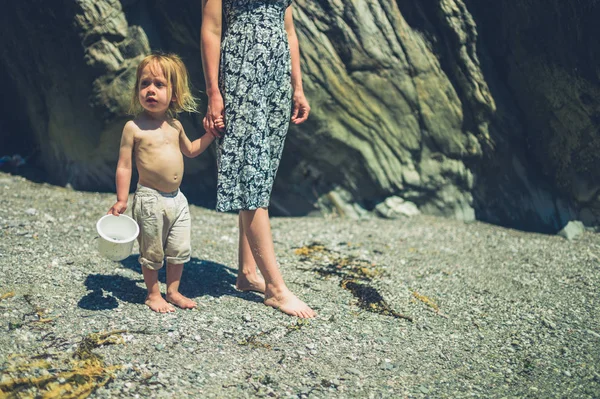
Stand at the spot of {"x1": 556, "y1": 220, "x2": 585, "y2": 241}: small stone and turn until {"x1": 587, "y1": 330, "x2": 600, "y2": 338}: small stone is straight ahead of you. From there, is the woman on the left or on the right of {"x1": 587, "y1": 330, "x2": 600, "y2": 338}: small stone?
right

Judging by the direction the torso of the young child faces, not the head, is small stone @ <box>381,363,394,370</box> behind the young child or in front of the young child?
in front

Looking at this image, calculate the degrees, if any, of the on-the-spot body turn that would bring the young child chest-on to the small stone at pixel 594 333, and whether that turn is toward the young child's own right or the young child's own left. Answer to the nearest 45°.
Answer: approximately 45° to the young child's own left

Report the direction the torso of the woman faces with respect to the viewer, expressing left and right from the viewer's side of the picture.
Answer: facing the viewer and to the right of the viewer

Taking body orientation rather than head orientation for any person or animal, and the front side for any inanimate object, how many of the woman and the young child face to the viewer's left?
0

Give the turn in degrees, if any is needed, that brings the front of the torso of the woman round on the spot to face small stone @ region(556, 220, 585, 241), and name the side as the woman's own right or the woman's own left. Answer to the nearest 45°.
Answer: approximately 90° to the woman's own left

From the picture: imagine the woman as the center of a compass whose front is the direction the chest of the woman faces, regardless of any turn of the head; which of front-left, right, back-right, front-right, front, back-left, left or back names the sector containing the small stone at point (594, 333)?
front-left
